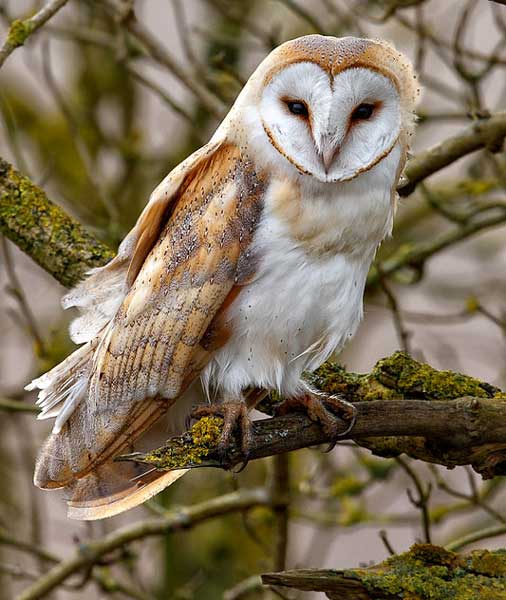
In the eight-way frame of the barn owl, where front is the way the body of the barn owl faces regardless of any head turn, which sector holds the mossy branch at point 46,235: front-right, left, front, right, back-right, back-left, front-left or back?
back

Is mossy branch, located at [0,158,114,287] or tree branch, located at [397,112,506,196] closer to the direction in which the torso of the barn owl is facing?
the tree branch

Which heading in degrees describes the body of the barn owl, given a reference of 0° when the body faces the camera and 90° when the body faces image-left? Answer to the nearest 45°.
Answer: approximately 315°

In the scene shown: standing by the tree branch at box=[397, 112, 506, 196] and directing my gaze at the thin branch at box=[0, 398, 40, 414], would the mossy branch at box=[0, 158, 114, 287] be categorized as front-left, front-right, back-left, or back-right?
front-left
